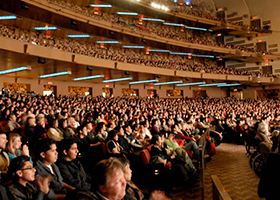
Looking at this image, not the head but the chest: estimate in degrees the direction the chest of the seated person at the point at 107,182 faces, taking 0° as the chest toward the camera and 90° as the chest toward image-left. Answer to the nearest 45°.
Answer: approximately 315°

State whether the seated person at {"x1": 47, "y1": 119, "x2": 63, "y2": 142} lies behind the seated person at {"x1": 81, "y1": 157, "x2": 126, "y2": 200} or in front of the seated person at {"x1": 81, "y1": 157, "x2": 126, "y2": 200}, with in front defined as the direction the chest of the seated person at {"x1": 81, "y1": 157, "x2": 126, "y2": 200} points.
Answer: behind

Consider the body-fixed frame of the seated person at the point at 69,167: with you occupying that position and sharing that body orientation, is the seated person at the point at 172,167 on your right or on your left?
on your left
